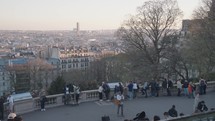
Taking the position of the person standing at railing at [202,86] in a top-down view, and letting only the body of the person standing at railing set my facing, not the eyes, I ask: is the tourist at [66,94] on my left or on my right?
on my left

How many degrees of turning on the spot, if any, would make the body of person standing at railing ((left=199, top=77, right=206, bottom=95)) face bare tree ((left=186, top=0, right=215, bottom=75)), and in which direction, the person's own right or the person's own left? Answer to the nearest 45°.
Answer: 0° — they already face it

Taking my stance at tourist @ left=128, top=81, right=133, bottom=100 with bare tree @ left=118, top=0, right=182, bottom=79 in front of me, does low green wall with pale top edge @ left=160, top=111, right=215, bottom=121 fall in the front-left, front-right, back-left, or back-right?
back-right

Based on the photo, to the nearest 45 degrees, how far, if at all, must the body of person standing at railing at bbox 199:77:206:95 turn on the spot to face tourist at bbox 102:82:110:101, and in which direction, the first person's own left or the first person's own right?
approximately 135° to the first person's own left

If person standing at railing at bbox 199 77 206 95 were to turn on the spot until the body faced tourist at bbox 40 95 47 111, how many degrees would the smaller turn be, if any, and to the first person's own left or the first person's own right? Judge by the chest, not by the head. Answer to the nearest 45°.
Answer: approximately 135° to the first person's own left

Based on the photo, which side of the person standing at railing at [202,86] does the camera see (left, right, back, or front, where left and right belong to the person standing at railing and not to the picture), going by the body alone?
back

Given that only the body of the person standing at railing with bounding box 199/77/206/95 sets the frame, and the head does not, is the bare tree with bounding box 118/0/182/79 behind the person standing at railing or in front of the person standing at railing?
in front

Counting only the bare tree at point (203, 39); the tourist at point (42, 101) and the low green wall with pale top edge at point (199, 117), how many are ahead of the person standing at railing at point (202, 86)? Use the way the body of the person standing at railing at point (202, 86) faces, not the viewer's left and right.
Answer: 1

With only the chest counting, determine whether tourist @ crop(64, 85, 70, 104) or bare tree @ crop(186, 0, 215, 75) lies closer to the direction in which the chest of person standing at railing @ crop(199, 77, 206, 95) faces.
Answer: the bare tree

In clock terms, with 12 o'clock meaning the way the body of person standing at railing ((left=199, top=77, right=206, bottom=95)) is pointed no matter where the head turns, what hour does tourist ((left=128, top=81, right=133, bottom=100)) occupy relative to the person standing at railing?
The tourist is roughly at 8 o'clock from the person standing at railing.

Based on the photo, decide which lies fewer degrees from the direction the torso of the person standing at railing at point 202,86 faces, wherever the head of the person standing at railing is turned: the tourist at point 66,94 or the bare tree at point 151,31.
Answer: the bare tree
